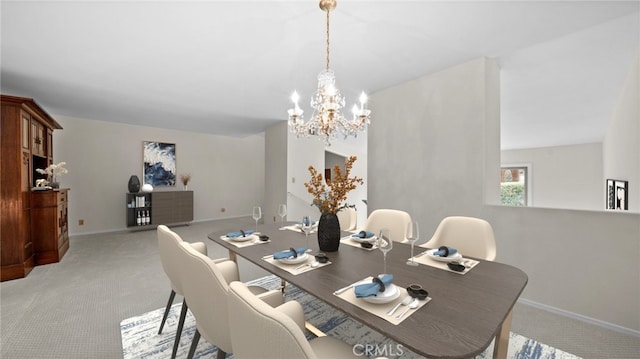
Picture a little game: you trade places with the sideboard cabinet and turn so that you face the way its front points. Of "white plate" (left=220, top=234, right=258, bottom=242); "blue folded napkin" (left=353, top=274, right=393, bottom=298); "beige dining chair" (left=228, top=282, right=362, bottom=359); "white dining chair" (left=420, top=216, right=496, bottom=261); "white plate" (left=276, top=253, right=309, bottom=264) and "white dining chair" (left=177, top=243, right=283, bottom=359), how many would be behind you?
0

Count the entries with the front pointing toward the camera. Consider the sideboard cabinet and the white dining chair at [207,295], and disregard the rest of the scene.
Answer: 1

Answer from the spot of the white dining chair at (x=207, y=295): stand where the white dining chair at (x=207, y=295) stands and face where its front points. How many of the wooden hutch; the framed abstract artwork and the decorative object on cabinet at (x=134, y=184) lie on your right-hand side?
0

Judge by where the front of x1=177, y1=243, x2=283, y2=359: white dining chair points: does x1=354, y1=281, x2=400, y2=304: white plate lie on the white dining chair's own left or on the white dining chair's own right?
on the white dining chair's own right

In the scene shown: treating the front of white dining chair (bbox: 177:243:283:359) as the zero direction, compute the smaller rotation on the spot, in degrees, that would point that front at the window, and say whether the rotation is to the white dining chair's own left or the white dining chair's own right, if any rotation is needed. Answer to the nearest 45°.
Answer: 0° — it already faces it

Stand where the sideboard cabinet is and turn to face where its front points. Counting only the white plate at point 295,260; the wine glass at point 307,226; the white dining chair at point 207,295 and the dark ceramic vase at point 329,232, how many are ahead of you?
4

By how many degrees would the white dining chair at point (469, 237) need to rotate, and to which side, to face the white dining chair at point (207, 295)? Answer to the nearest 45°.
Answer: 0° — it already faces it

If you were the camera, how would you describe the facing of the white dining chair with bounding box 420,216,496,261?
facing the viewer and to the left of the viewer

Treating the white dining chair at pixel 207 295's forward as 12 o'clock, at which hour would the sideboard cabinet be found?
The sideboard cabinet is roughly at 10 o'clock from the white dining chair.

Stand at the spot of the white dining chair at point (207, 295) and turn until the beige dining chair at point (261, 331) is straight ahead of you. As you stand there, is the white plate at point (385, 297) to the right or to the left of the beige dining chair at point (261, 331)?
left

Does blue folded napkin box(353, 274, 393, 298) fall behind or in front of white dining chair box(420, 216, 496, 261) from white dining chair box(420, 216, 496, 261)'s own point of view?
in front

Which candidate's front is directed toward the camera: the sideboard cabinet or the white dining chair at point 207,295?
the sideboard cabinet

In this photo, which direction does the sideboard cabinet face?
toward the camera

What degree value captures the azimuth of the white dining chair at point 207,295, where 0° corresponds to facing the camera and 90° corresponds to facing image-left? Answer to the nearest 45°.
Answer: approximately 225°

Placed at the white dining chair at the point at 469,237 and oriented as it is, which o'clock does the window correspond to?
The window is roughly at 5 o'clock from the white dining chair.

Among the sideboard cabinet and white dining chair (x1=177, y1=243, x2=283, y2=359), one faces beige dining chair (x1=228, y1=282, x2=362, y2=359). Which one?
the sideboard cabinet

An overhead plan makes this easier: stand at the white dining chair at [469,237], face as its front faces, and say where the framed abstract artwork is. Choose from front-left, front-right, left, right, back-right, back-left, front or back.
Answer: front-right

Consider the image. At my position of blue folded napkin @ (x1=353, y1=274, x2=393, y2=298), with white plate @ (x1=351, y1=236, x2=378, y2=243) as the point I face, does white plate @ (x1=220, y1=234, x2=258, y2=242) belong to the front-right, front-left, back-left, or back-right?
front-left

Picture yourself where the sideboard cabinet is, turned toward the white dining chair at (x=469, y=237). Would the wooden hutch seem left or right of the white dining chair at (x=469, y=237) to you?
right
